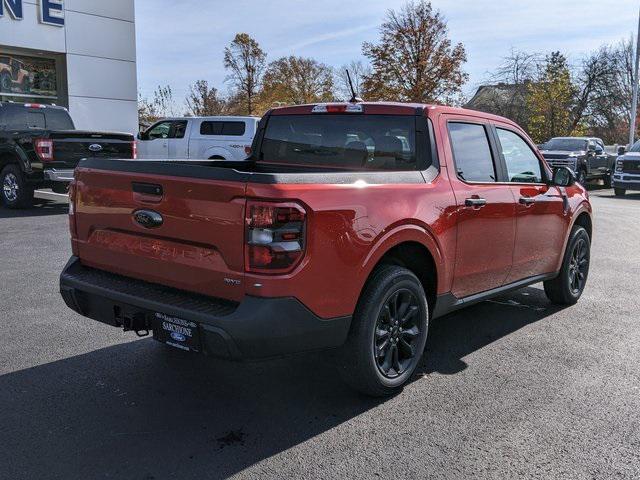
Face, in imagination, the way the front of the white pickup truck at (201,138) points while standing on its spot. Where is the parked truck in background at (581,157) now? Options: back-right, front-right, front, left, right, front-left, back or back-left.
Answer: back

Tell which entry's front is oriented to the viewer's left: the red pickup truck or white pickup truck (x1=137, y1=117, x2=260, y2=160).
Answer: the white pickup truck

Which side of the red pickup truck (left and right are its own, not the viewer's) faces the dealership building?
left

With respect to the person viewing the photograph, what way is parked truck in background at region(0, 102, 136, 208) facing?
facing away from the viewer and to the left of the viewer

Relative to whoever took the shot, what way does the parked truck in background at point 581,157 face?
facing the viewer and to the left of the viewer

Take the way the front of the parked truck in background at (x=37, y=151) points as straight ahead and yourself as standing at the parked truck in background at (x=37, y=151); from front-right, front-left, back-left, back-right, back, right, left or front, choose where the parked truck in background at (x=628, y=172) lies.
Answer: back-right

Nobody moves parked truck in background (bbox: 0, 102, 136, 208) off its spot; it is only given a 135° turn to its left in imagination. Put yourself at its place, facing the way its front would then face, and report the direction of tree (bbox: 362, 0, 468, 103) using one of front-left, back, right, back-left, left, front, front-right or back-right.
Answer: back-left

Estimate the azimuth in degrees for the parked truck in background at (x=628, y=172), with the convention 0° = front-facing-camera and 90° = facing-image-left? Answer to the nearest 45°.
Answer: approximately 45°

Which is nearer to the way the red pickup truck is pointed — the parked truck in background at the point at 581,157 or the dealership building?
the parked truck in background

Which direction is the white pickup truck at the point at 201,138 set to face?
to the viewer's left

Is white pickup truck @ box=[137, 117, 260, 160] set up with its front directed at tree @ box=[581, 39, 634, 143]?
no

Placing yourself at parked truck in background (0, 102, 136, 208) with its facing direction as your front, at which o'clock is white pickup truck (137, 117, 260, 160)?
The white pickup truck is roughly at 3 o'clock from the parked truck in background.
